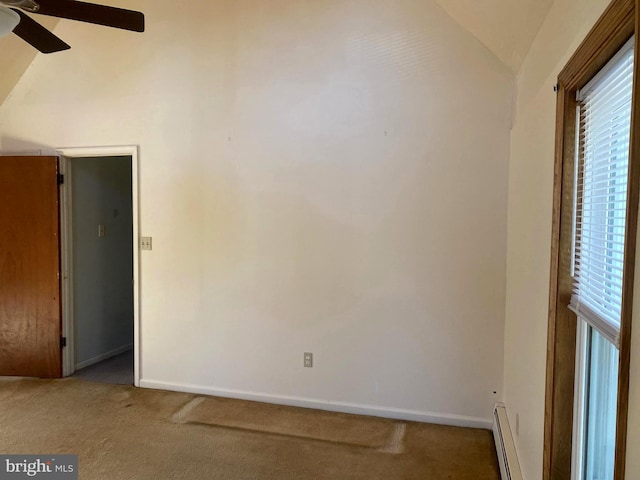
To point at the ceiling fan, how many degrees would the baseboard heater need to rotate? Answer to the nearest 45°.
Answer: approximately 45° to its left

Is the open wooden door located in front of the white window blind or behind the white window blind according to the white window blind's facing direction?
in front

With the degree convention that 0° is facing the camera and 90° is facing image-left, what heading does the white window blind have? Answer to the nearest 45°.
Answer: approximately 90°

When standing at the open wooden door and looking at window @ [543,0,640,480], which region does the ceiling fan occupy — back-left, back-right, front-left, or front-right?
front-right

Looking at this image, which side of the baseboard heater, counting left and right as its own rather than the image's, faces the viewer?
left

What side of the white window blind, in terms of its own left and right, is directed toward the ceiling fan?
front

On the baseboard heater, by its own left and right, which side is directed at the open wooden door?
front
